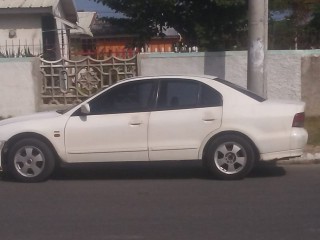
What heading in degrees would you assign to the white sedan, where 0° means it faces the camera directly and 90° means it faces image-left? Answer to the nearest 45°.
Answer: approximately 90°

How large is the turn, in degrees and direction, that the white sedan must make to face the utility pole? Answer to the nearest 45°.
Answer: approximately 135° to its right

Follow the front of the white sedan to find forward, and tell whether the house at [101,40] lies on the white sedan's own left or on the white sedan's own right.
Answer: on the white sedan's own right

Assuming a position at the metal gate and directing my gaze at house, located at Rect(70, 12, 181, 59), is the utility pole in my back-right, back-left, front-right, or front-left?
back-right

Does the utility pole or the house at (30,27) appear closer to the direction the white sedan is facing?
the house

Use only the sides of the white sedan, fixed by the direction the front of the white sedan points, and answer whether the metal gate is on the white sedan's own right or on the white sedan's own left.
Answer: on the white sedan's own right

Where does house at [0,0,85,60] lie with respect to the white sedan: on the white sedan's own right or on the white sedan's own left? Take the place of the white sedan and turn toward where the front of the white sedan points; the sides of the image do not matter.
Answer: on the white sedan's own right
